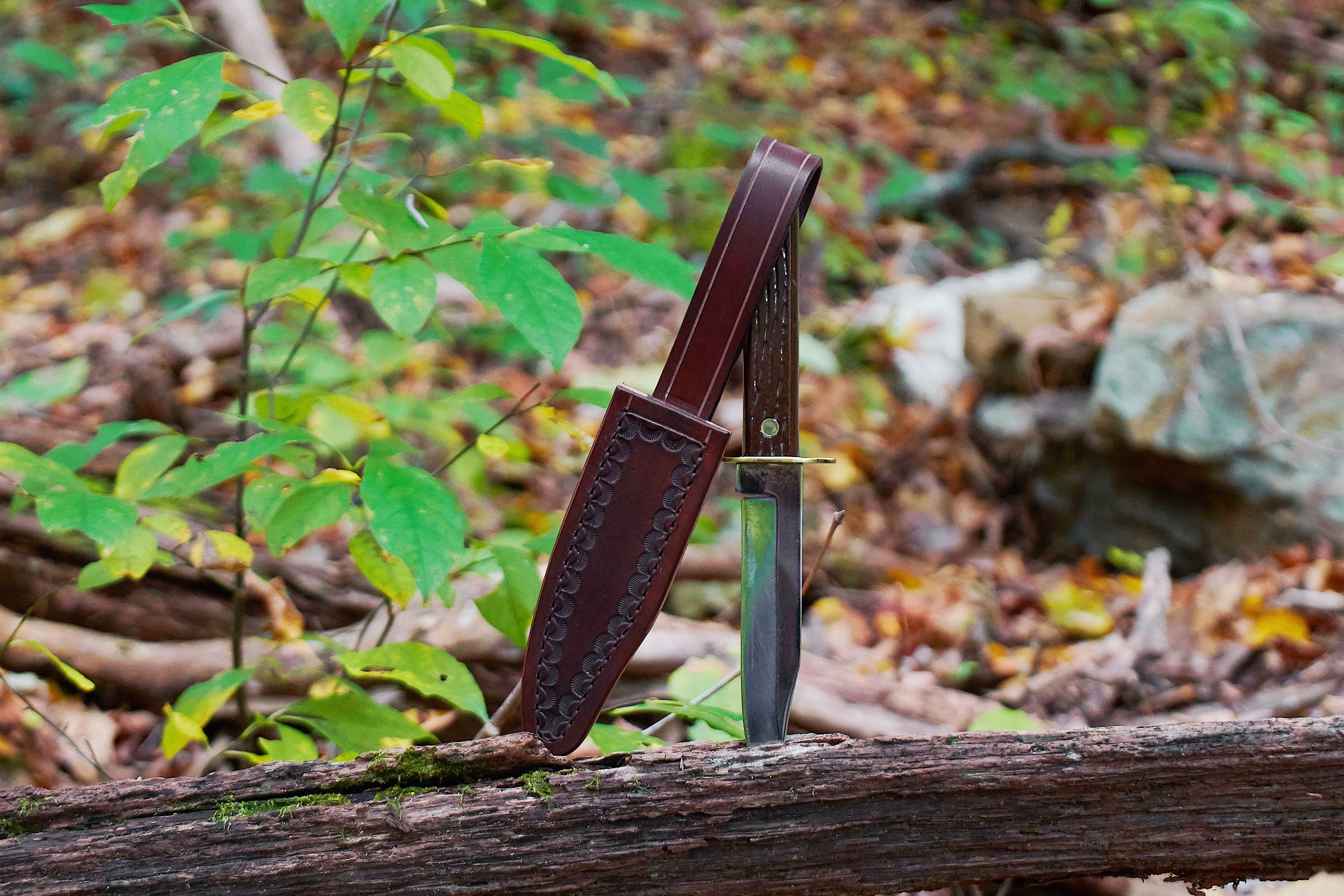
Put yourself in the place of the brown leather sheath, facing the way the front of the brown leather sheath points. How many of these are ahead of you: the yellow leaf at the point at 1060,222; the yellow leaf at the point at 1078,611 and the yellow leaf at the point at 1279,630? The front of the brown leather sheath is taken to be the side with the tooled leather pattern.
0

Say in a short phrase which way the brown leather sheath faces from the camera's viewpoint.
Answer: facing the viewer

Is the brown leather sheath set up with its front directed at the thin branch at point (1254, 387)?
no

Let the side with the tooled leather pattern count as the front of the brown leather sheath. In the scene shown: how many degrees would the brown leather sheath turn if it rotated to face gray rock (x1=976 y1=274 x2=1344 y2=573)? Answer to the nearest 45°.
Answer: approximately 135° to its left

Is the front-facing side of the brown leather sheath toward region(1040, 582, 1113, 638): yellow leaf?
no

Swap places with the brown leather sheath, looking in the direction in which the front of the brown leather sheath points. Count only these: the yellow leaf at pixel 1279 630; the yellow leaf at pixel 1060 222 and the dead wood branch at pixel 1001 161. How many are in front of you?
0

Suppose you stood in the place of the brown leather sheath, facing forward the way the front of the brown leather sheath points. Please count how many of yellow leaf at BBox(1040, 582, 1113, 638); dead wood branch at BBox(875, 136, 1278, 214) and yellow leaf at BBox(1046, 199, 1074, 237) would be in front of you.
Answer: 0
